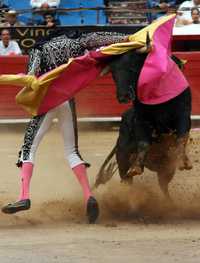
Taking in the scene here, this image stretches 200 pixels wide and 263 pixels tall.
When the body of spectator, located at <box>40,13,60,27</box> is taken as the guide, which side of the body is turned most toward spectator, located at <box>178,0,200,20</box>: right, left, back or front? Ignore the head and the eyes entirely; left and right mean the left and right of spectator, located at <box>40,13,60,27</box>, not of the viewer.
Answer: left

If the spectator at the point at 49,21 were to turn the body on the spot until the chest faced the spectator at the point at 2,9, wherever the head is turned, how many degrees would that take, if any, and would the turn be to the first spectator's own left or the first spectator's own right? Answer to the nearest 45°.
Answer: approximately 135° to the first spectator's own right

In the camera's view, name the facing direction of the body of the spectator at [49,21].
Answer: toward the camera

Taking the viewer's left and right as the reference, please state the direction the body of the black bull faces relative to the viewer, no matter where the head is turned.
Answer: facing the viewer and to the left of the viewer

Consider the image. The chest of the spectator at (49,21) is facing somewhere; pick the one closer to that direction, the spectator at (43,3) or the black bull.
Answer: the black bull

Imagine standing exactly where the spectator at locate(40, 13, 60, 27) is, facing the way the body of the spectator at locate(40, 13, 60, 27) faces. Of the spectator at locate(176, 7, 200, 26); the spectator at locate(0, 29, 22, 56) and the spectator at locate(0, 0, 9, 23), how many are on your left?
1

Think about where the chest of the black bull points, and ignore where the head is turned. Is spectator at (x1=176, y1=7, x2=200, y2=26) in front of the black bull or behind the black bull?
behind

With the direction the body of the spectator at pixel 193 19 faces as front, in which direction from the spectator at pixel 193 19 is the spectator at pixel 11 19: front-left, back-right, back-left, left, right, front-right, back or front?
right

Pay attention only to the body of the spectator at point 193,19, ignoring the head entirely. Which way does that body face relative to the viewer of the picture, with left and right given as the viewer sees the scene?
facing the viewer

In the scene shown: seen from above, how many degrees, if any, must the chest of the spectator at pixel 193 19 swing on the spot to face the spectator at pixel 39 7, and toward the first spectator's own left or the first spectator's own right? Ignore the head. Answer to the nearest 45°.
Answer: approximately 90° to the first spectator's own right

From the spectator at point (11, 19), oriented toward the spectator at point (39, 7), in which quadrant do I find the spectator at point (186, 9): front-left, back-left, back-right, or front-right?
front-right

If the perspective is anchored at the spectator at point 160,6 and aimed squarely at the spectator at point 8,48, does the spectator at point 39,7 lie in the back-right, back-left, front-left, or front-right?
front-right

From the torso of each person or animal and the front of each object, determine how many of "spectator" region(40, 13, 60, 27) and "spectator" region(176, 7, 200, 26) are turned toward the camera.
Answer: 2

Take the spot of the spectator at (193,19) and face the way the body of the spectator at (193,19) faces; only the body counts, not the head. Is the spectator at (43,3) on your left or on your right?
on your right
